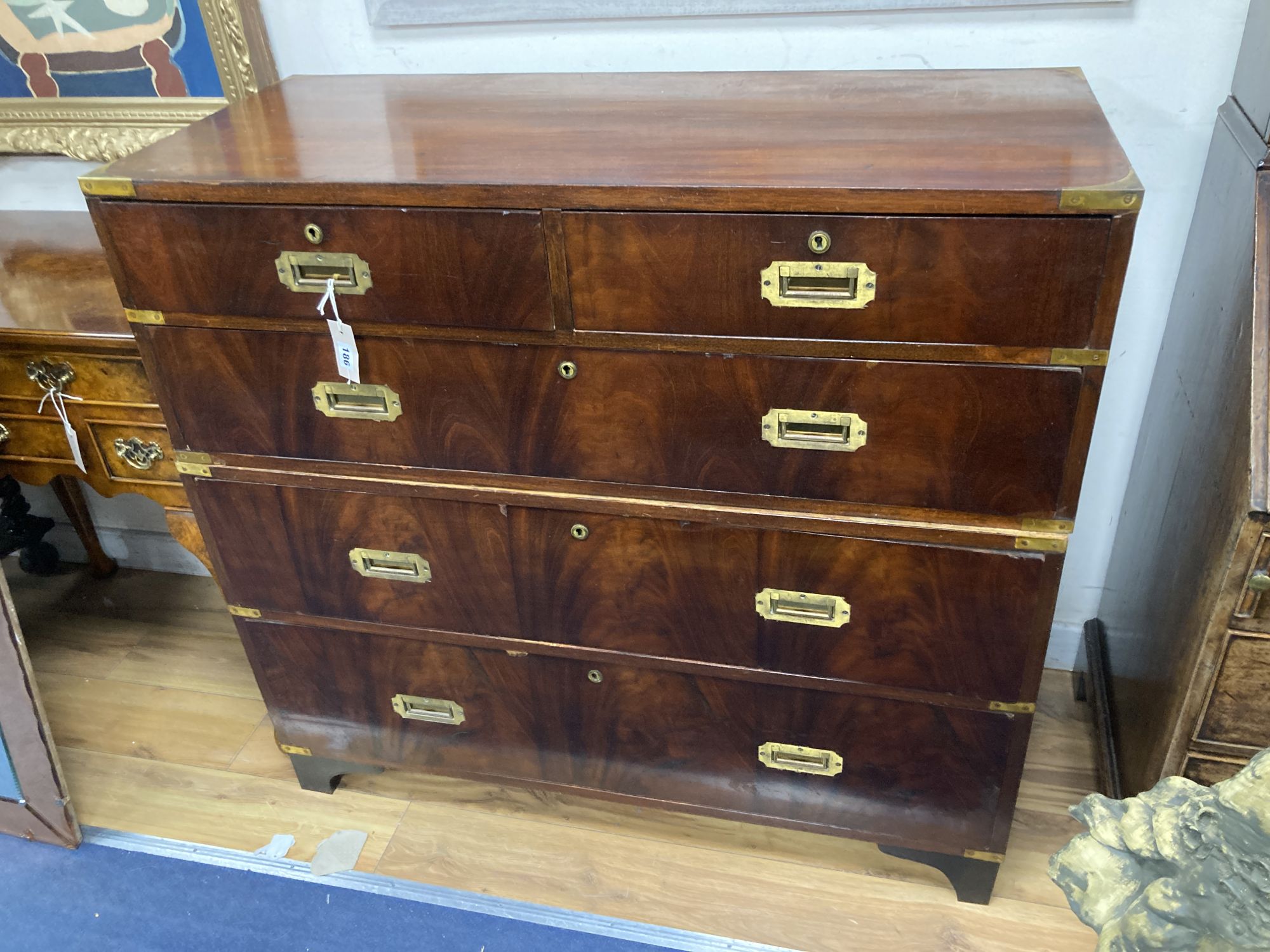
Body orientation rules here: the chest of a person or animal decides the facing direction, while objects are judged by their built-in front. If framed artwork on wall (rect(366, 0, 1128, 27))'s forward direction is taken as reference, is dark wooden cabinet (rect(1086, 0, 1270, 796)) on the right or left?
on its left

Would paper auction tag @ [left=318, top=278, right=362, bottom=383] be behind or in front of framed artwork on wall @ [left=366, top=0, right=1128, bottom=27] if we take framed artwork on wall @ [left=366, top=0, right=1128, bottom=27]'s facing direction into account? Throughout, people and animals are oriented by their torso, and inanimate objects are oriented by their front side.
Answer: in front

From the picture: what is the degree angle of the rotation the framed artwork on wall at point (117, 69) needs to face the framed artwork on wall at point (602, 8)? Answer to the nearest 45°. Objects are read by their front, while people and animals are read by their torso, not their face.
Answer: approximately 45° to its left

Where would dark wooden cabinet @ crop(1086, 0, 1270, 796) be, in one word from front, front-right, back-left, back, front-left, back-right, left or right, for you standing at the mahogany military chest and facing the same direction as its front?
left

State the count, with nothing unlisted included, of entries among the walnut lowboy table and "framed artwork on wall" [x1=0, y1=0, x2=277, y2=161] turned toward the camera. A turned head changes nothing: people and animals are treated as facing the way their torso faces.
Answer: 2

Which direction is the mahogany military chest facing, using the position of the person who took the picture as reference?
facing the viewer

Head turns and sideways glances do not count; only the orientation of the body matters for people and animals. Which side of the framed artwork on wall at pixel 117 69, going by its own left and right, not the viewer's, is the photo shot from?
front

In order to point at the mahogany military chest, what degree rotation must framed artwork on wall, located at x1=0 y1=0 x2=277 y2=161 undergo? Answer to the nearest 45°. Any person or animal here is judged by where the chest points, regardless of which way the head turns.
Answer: approximately 45° to its left

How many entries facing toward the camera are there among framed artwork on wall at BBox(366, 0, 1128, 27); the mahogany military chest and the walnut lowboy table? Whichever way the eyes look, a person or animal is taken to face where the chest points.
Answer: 3

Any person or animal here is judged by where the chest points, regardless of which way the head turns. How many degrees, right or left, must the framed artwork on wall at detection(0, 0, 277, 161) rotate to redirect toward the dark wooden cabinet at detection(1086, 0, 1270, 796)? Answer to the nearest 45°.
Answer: approximately 45° to its left

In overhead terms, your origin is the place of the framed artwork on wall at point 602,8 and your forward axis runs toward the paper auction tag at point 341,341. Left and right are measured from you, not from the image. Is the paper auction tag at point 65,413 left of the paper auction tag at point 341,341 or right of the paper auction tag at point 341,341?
right

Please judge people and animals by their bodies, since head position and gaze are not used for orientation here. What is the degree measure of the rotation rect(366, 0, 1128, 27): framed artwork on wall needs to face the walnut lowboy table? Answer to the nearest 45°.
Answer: approximately 90° to its right

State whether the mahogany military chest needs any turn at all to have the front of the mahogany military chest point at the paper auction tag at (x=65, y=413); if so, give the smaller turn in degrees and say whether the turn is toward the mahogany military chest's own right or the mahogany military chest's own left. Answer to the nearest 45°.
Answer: approximately 90° to the mahogany military chest's own right
